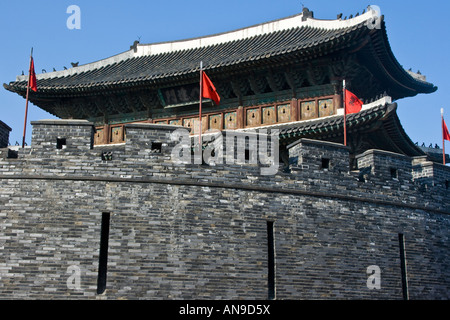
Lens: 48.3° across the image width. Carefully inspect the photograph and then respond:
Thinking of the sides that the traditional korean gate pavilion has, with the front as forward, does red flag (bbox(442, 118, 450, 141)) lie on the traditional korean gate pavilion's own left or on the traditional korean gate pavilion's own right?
on the traditional korean gate pavilion's own left

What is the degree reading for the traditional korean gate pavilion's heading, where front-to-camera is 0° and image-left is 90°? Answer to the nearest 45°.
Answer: approximately 45°
